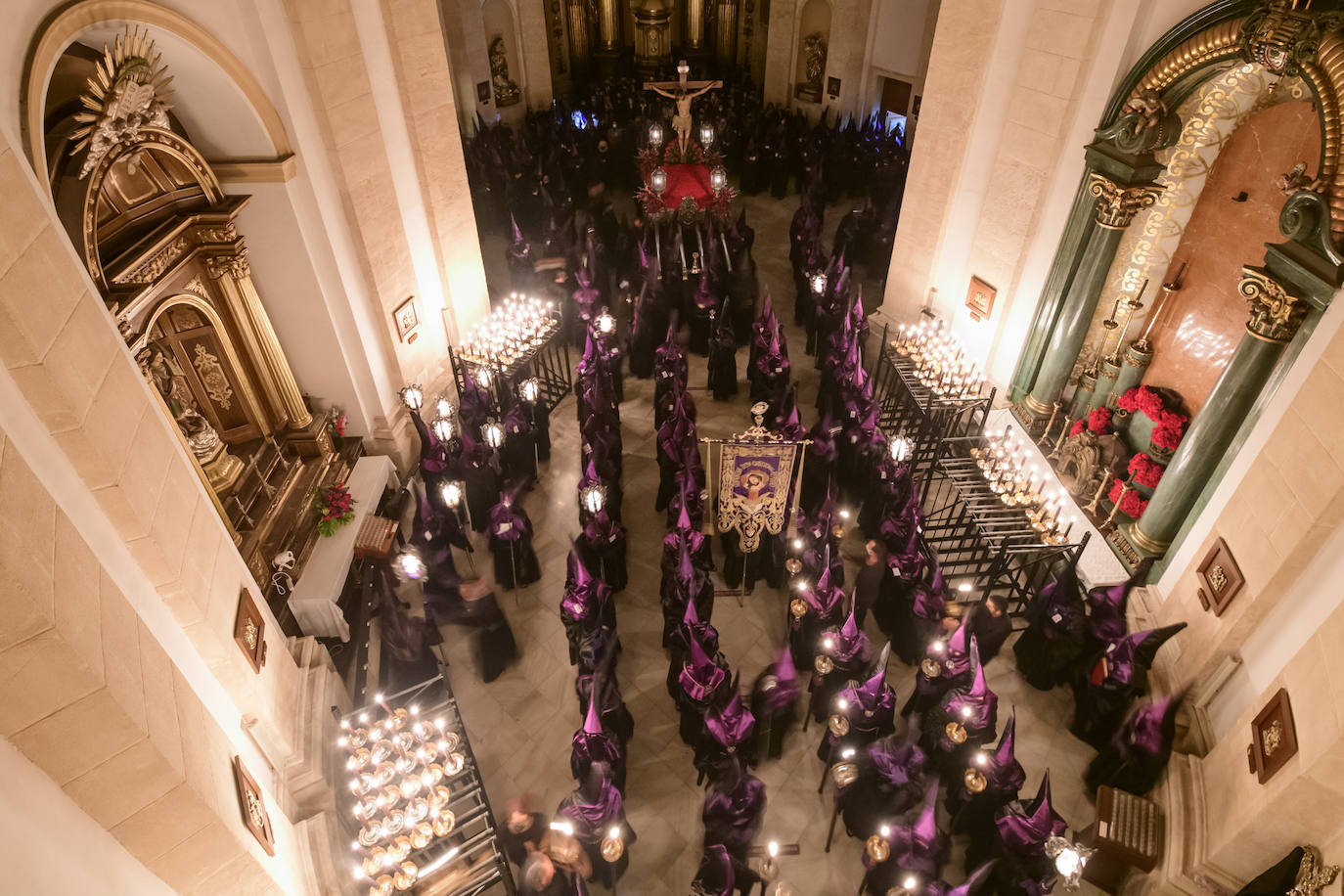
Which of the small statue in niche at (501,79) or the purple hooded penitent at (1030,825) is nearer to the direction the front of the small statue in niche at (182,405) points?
the purple hooded penitent

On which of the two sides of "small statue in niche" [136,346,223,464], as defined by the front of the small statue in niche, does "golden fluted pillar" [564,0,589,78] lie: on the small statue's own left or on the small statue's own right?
on the small statue's own left

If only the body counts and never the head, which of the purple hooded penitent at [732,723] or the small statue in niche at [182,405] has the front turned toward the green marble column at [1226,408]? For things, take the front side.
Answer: the small statue in niche

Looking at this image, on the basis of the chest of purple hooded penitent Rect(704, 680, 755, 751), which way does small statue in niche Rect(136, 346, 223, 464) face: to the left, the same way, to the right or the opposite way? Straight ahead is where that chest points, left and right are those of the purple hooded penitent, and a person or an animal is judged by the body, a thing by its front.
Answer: to the left

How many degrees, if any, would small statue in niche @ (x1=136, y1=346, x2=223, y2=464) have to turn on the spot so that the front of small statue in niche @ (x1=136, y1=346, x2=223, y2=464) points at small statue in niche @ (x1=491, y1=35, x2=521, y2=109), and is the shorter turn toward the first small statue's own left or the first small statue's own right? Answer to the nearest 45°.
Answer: approximately 90° to the first small statue's own left

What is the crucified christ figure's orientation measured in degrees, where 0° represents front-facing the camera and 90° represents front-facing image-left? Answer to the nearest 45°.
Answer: approximately 0°

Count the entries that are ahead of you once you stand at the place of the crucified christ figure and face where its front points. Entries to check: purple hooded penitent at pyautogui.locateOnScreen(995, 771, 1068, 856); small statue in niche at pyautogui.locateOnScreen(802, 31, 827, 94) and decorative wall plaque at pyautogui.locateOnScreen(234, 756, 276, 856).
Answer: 2

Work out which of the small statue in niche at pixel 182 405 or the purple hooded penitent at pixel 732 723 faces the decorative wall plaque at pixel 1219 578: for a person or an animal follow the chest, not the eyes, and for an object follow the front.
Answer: the small statue in niche

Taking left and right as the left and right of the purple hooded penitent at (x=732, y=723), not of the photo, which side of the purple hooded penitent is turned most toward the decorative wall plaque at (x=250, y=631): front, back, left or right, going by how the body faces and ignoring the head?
right

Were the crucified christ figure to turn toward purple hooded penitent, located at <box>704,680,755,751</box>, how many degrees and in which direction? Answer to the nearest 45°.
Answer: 0° — it already faces them

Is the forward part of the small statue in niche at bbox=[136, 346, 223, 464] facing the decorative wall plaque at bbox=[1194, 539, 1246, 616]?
yes

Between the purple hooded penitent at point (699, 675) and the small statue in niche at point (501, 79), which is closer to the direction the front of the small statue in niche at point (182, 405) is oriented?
the purple hooded penitent
